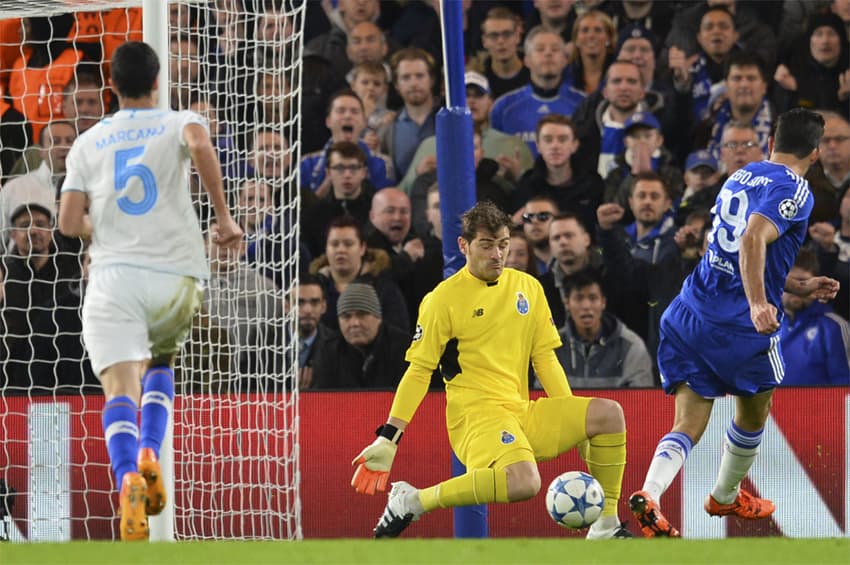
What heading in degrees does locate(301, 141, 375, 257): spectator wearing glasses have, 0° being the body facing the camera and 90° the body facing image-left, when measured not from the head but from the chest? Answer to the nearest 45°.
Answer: approximately 0°

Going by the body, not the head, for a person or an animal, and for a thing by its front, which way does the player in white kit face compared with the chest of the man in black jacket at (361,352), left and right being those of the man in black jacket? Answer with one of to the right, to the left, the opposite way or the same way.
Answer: the opposite way

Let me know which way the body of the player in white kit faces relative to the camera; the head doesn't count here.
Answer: away from the camera

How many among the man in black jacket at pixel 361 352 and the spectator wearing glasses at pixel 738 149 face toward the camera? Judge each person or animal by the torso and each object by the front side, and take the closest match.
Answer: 2

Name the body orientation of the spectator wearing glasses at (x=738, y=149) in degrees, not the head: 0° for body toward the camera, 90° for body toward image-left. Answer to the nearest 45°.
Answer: approximately 0°
